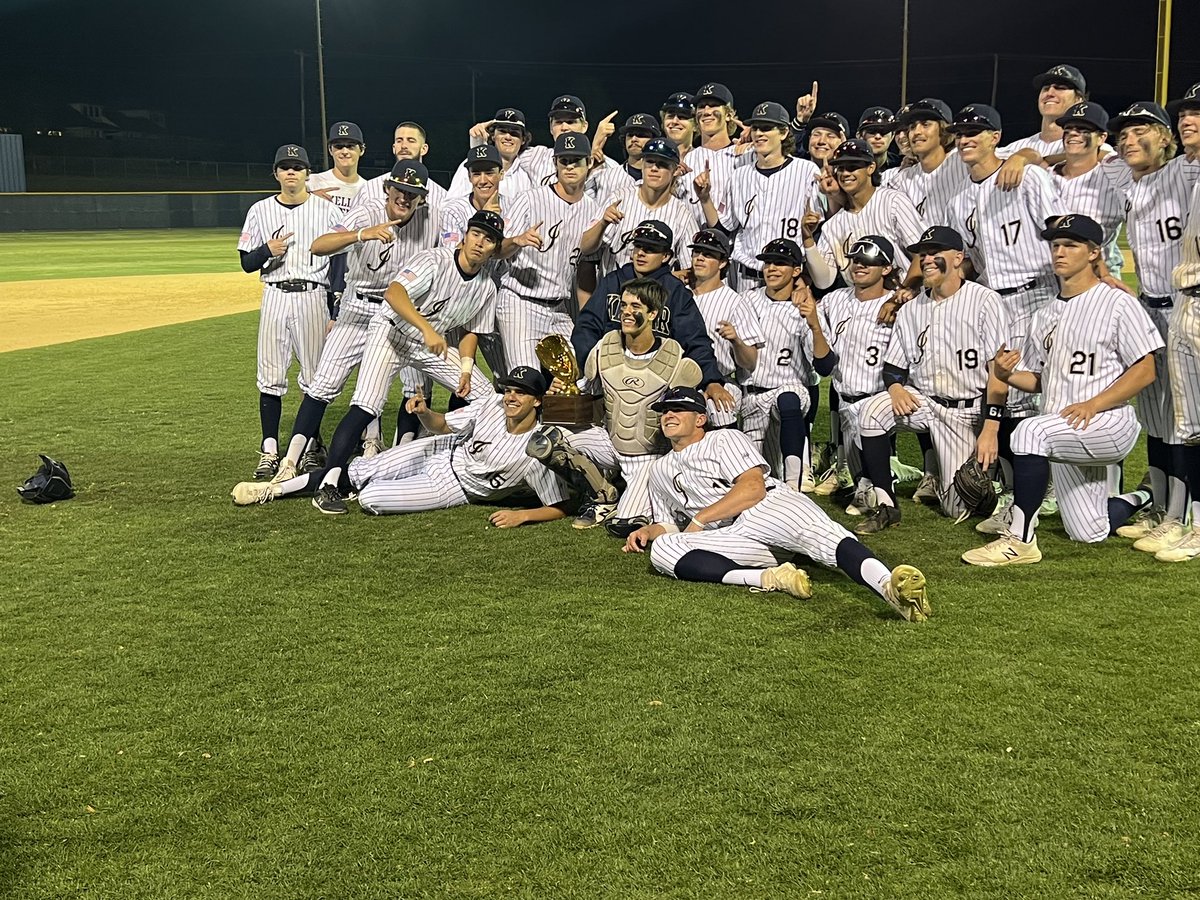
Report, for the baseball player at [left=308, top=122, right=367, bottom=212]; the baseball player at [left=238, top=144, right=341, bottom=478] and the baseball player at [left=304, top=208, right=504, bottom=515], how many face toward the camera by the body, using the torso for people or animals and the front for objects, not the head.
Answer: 3

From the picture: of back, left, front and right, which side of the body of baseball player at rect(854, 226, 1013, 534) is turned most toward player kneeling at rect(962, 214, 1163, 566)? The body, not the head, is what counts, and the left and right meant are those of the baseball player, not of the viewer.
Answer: left

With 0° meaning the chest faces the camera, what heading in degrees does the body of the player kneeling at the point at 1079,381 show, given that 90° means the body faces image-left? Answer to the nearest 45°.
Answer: approximately 45°

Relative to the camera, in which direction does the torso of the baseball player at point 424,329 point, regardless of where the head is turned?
toward the camera

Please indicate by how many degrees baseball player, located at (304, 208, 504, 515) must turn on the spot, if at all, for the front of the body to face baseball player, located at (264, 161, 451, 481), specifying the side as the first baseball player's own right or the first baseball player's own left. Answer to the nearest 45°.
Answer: approximately 135° to the first baseball player's own right

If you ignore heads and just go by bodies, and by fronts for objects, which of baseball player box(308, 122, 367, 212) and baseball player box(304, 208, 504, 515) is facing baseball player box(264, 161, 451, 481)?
baseball player box(308, 122, 367, 212)

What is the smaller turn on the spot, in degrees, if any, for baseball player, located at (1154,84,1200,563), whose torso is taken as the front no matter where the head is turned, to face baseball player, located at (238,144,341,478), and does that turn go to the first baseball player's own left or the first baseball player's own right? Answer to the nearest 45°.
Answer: approximately 45° to the first baseball player's own right

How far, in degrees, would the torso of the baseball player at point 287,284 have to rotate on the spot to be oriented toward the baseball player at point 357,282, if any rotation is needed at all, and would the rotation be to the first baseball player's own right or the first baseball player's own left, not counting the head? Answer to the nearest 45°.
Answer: approximately 45° to the first baseball player's own left

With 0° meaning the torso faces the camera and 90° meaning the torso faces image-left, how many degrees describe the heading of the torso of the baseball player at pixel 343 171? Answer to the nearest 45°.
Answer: approximately 0°

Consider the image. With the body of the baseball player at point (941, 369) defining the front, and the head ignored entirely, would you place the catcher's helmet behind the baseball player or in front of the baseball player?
in front
